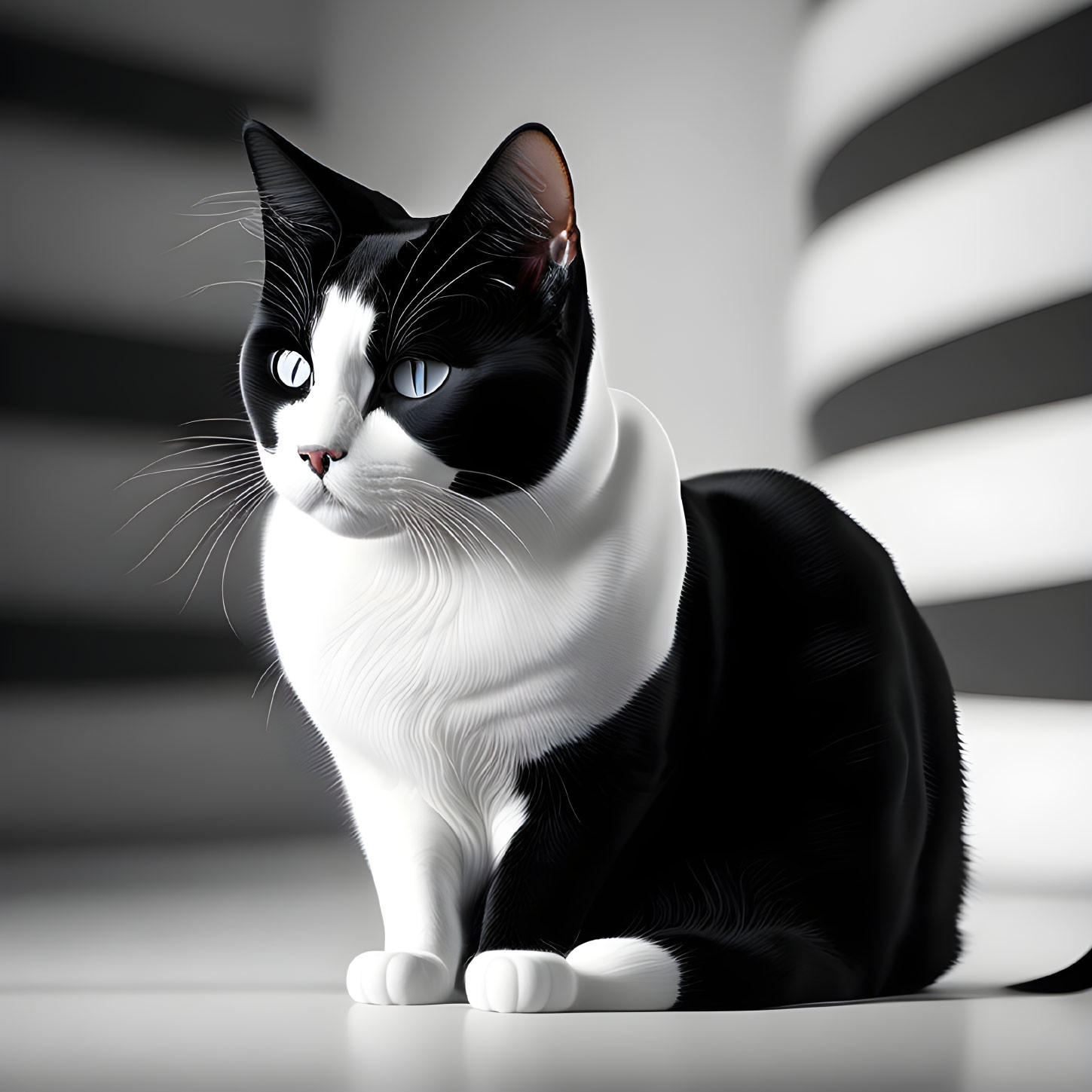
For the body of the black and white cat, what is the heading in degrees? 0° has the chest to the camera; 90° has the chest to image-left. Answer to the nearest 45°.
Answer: approximately 45°
